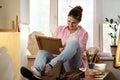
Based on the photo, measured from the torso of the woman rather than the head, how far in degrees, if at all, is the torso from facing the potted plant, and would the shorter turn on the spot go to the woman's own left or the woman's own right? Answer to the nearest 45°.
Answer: approximately 180°

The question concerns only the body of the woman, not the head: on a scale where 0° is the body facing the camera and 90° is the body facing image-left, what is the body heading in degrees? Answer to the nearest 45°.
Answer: approximately 45°
